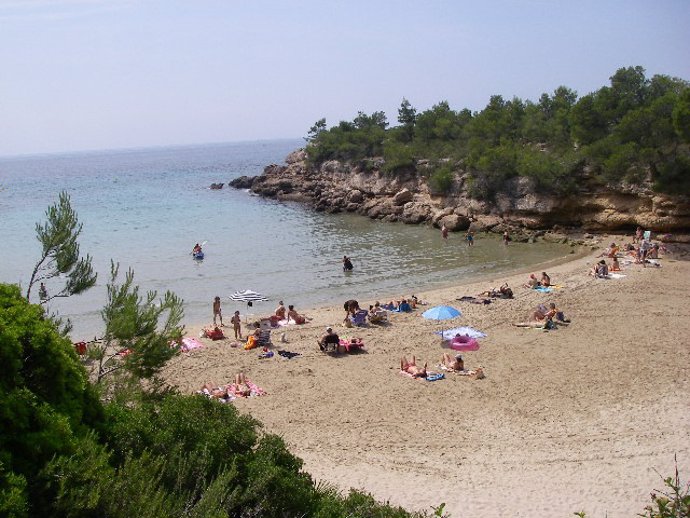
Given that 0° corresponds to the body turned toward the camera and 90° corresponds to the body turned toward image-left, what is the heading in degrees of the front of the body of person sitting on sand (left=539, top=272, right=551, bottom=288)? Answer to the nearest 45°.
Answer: approximately 90°

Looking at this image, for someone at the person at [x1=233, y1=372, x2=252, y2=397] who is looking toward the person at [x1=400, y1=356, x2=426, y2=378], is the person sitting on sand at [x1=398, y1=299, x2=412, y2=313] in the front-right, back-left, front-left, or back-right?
front-left

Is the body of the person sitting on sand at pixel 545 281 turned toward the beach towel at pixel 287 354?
no

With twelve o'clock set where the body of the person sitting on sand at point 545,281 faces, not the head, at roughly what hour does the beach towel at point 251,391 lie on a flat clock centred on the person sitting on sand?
The beach towel is roughly at 10 o'clock from the person sitting on sand.

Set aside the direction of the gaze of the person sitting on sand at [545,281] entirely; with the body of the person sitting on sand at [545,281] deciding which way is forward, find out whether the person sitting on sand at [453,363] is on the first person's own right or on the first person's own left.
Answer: on the first person's own left

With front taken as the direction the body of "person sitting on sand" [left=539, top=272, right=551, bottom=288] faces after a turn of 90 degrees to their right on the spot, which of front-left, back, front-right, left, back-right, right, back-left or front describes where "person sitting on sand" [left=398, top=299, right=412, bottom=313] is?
back-left

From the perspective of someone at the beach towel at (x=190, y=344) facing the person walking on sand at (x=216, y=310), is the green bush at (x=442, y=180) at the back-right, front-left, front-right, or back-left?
front-right

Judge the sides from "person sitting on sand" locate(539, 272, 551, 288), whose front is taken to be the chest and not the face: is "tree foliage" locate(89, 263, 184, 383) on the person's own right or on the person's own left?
on the person's own left
